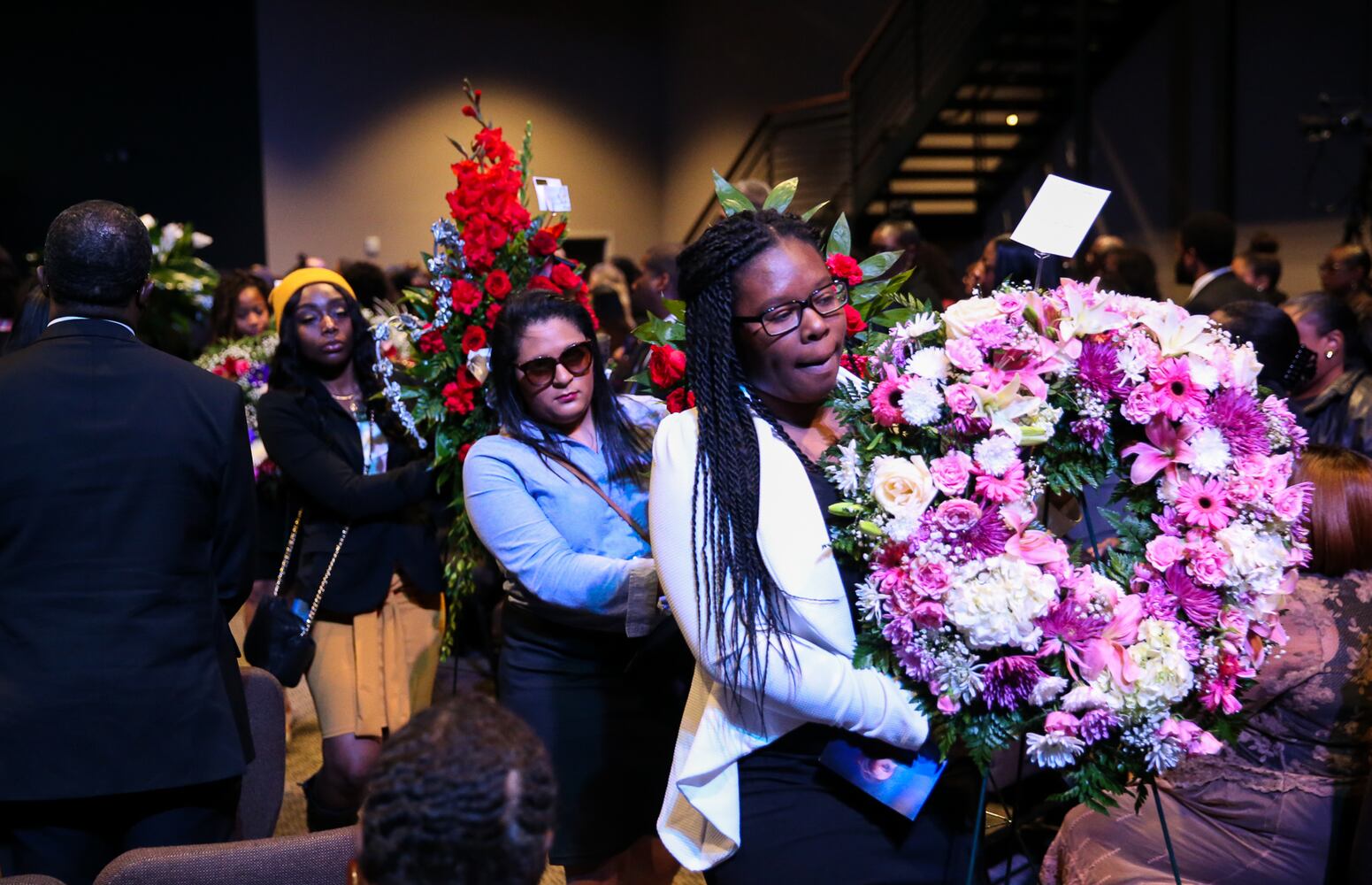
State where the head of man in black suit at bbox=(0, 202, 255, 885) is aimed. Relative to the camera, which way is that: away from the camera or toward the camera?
away from the camera

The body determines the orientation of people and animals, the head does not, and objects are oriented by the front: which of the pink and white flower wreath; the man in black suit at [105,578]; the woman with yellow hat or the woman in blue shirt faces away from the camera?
the man in black suit

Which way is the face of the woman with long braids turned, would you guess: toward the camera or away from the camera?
toward the camera

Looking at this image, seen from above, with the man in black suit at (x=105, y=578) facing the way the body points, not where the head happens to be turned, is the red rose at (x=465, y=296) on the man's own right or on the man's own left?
on the man's own right

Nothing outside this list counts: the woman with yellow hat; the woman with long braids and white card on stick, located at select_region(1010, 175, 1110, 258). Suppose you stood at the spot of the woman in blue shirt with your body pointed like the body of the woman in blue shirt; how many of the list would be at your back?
1

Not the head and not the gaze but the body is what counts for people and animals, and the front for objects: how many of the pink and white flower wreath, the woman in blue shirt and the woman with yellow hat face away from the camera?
0

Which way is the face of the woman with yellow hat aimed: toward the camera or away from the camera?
toward the camera

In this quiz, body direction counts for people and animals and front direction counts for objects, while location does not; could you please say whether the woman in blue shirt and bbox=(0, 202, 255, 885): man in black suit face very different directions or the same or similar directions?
very different directions

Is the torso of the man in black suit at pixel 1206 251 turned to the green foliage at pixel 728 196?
no

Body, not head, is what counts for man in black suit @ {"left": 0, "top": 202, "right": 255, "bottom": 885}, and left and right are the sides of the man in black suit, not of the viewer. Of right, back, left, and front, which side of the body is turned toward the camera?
back

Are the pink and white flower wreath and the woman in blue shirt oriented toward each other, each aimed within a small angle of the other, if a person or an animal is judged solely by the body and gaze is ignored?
no

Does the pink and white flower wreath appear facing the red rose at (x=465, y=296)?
no

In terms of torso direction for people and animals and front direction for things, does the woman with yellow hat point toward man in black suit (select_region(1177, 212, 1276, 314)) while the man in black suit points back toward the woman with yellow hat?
no

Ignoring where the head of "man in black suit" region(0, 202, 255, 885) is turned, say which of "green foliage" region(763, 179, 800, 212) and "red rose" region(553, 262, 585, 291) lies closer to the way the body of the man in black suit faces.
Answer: the red rose

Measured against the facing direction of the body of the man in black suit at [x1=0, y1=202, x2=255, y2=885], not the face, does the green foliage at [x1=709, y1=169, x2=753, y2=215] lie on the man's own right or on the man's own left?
on the man's own right

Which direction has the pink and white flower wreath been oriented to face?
toward the camera
